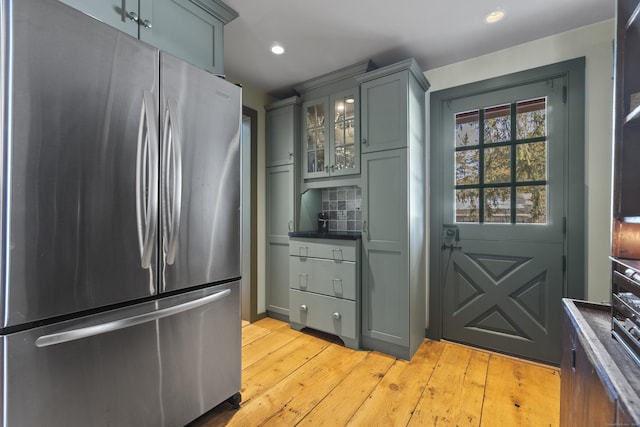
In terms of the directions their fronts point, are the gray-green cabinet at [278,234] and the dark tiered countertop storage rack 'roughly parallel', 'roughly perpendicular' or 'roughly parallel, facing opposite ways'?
roughly perpendicular

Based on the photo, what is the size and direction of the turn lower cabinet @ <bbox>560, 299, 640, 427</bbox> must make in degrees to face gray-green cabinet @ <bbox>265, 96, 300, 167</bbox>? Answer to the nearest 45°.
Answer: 0° — it already faces it

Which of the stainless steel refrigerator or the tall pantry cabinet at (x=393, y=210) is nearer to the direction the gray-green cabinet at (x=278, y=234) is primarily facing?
the stainless steel refrigerator

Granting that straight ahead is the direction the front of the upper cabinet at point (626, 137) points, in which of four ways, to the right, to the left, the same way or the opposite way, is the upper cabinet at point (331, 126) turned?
to the left

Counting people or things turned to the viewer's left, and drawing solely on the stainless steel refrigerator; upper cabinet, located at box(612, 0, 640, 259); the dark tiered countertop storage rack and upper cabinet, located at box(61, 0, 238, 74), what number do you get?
2

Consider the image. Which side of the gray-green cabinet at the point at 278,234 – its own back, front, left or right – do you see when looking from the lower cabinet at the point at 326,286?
left

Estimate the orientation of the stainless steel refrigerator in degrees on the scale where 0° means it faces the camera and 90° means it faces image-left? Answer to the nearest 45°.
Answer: approximately 315°

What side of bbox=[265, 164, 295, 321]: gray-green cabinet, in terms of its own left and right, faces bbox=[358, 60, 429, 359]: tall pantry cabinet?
left

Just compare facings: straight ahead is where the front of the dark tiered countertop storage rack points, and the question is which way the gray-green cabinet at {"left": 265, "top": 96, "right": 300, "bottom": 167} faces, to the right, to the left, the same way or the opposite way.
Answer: to the left

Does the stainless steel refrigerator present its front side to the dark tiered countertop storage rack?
yes

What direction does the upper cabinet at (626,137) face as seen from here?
to the viewer's left

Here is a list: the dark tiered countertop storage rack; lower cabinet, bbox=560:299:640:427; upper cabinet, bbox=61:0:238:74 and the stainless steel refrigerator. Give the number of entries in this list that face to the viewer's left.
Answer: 2

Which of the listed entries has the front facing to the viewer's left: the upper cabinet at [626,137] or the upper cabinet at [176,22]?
the upper cabinet at [626,137]

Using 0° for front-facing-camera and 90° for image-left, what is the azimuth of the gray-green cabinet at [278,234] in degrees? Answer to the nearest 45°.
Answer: approximately 45°

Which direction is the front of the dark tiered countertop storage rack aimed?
to the viewer's left

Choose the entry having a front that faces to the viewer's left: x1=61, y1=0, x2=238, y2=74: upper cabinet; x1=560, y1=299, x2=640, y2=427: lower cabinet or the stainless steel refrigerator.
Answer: the lower cabinet

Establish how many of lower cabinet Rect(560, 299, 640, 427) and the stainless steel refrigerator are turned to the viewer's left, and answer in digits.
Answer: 1
